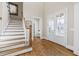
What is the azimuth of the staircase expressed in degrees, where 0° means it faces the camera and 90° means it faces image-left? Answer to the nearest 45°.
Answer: approximately 0°

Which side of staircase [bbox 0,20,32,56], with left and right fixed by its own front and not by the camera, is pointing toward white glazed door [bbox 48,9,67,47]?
left
